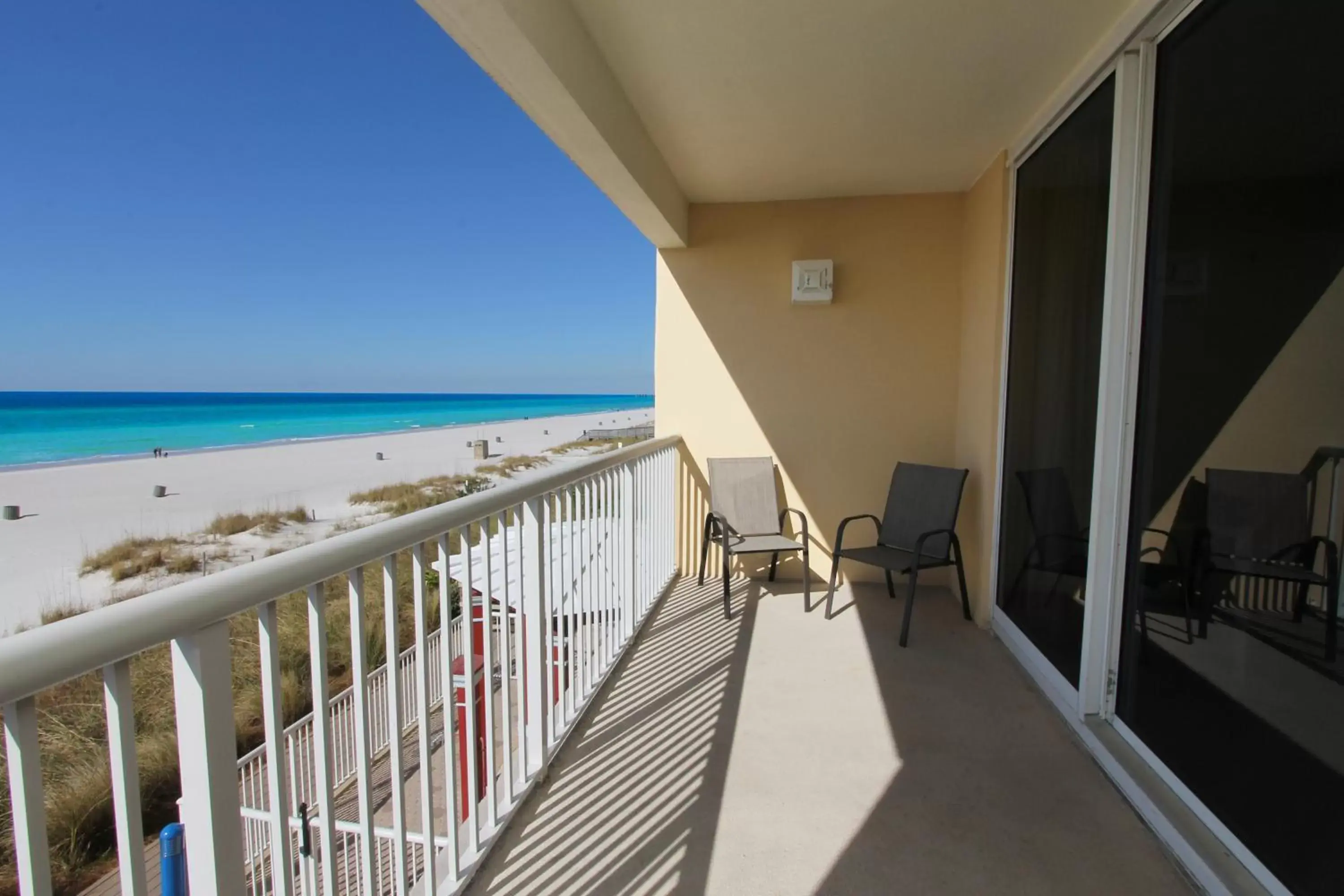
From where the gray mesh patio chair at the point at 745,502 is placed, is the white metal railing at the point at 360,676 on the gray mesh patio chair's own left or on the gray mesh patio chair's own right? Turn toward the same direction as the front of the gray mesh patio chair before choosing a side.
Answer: on the gray mesh patio chair's own right

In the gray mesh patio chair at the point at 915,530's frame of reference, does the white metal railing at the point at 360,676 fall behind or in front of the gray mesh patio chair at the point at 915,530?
in front

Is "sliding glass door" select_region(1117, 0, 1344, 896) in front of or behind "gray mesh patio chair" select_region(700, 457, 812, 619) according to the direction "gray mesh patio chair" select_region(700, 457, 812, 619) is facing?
in front

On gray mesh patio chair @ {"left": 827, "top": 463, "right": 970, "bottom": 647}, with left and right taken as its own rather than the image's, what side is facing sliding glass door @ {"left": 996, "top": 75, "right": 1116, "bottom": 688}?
left

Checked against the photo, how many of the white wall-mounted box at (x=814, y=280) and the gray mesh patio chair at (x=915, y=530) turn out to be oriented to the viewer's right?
0

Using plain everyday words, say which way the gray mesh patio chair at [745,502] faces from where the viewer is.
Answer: facing the viewer and to the right of the viewer

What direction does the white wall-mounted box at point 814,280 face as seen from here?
toward the camera

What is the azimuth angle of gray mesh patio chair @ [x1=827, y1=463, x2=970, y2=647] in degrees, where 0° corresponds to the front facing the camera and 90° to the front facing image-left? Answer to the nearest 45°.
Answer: approximately 45°

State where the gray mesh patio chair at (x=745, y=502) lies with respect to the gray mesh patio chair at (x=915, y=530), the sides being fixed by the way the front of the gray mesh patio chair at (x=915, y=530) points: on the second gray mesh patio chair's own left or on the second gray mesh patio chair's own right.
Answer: on the second gray mesh patio chair's own right

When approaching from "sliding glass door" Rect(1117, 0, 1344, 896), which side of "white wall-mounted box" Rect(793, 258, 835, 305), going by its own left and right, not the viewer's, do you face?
front

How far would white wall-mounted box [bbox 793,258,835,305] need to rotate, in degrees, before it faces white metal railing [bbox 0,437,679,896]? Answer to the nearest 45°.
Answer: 0° — it already faces it
